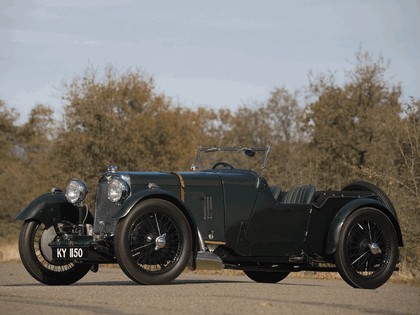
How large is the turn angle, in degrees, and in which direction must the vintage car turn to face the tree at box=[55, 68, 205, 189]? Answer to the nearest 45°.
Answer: approximately 135° to its right

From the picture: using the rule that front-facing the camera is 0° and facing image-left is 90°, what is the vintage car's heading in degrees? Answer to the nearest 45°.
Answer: approximately 45°

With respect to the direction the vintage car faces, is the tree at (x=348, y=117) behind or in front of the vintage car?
behind
